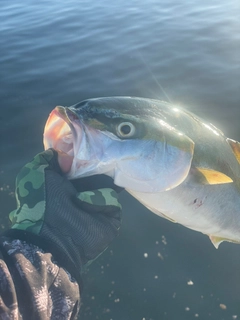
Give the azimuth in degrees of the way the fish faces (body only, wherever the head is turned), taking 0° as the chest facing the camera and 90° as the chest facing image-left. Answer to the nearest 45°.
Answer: approximately 90°
